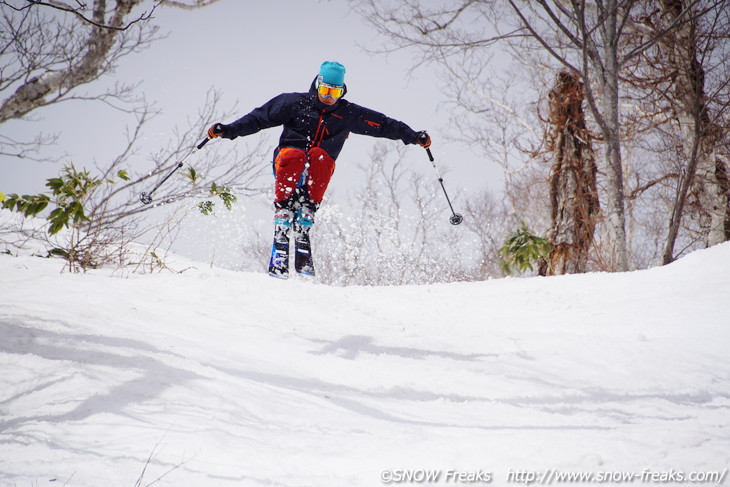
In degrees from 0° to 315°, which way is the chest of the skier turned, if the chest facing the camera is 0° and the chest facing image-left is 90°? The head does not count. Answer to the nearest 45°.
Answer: approximately 0°

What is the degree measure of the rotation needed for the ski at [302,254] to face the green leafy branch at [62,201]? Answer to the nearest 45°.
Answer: approximately 90° to its right

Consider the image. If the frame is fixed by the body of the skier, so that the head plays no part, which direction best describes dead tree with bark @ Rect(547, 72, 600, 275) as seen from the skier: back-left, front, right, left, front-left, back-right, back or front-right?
back-left

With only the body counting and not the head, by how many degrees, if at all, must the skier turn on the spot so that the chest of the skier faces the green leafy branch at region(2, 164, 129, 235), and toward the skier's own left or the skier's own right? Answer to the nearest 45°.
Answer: approximately 90° to the skier's own right

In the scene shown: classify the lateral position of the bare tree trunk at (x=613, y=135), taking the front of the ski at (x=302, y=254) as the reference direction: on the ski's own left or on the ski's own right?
on the ski's own left
